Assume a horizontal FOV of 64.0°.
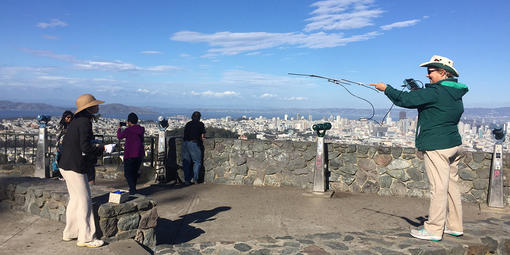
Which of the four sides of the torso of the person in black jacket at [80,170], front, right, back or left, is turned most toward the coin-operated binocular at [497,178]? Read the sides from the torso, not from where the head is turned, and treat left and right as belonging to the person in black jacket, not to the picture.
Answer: front

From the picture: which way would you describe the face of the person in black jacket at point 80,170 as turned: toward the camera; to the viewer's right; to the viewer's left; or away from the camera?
to the viewer's right

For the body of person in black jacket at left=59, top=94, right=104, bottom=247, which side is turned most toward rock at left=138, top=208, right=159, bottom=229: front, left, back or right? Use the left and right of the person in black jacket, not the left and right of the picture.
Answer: front

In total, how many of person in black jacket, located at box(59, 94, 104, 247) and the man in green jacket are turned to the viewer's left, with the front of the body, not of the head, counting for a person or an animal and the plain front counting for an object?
1

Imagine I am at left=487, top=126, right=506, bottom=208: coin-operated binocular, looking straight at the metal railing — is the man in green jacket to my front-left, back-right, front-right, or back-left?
front-left

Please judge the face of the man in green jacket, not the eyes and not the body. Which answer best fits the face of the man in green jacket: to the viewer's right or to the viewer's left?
to the viewer's left

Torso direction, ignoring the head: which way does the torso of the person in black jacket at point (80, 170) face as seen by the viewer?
to the viewer's right

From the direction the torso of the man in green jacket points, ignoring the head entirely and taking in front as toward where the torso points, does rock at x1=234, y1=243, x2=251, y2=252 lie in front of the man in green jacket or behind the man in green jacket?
in front

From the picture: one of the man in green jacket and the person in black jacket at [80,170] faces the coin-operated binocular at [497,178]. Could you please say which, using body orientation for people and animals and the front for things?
the person in black jacket

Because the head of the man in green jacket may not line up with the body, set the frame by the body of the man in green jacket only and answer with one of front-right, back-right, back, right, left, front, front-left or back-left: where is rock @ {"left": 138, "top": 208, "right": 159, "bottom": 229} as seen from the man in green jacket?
front

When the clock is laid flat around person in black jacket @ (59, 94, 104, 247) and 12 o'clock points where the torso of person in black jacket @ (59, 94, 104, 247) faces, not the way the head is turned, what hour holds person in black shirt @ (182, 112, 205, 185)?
person in black shirt @ (182, 112, 205, 185) is roughly at 10 o'clock from person in black jacket @ (59, 94, 104, 247).

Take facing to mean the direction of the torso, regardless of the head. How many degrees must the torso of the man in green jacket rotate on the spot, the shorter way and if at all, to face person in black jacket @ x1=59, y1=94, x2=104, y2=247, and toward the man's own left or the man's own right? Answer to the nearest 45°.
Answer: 0° — they already face them

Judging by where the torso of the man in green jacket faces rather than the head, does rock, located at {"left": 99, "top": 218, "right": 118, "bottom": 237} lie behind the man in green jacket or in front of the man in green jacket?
in front

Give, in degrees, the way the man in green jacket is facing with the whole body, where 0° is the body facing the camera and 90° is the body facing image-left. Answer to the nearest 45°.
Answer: approximately 90°
